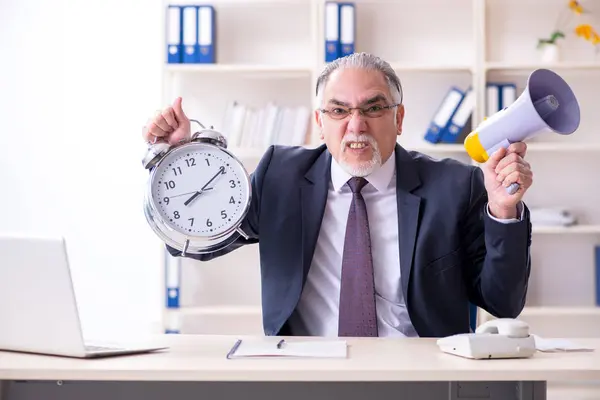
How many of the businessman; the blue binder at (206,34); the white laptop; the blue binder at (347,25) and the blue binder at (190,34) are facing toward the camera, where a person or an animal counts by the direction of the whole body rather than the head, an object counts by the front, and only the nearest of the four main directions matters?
4

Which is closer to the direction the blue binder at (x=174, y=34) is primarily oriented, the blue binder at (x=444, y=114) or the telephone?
the telephone

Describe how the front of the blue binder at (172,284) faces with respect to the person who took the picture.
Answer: facing the viewer

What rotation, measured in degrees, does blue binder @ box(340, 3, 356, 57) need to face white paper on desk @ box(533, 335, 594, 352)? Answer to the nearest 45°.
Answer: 0° — it already faces it

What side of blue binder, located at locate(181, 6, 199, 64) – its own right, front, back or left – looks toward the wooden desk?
front

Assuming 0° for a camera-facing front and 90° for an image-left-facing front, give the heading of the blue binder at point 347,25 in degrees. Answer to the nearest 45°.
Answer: approximately 0°

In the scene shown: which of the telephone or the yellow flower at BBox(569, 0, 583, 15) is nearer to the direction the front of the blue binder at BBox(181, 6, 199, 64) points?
the telephone

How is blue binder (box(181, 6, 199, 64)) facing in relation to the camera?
toward the camera

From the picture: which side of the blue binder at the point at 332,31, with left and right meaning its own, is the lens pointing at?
front

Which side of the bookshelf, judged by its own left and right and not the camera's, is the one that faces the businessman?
front
